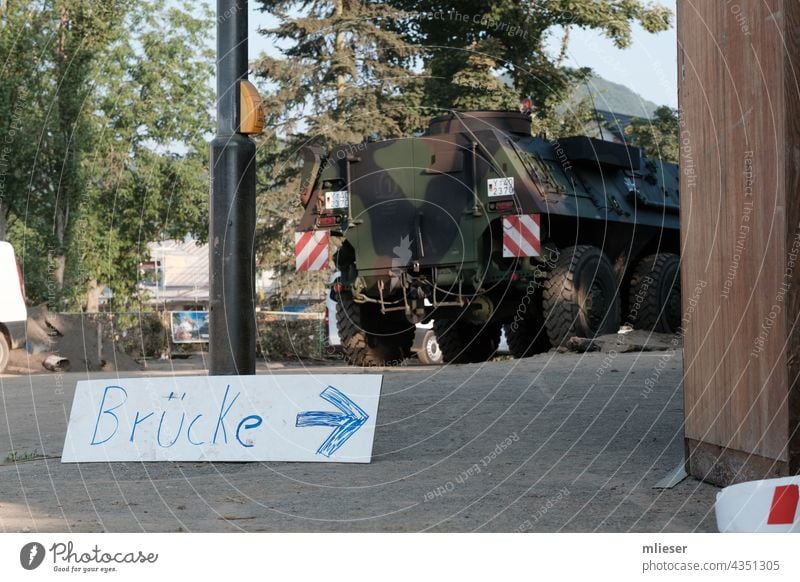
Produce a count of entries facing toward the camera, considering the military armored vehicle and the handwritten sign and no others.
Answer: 1

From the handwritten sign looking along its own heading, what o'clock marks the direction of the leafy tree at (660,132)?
The leafy tree is roughly at 7 o'clock from the handwritten sign.

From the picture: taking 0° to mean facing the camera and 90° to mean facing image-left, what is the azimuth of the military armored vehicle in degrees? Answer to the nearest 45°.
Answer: approximately 225°

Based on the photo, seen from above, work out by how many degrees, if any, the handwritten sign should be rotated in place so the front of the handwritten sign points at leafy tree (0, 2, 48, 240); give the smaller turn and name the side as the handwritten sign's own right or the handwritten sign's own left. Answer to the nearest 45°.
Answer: approximately 180°

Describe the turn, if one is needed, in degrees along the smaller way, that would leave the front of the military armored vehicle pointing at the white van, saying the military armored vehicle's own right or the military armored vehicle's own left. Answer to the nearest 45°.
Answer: approximately 90° to the military armored vehicle's own left

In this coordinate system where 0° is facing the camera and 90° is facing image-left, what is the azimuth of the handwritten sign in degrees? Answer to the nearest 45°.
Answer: approximately 0°

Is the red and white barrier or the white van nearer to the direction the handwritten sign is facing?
the red and white barrier

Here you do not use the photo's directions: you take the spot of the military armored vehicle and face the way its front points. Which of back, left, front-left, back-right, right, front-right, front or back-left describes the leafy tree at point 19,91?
left

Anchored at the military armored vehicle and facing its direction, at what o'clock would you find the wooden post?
The wooden post is roughly at 4 o'clock from the military armored vehicle.

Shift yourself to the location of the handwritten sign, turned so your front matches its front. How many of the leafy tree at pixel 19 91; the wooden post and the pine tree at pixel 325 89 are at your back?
2

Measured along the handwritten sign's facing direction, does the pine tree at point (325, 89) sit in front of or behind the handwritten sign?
behind

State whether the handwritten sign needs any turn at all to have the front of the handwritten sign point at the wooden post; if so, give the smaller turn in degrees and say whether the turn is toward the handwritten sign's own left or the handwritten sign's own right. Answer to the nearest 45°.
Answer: approximately 45° to the handwritten sign's own left
